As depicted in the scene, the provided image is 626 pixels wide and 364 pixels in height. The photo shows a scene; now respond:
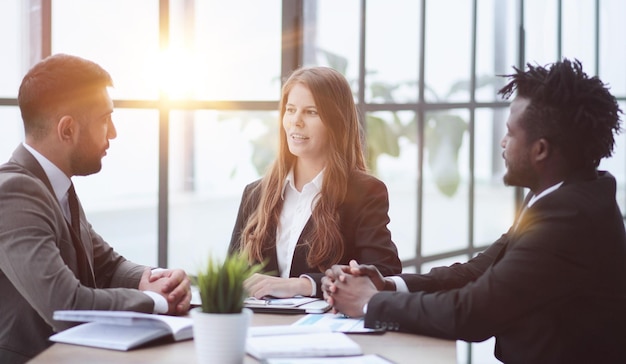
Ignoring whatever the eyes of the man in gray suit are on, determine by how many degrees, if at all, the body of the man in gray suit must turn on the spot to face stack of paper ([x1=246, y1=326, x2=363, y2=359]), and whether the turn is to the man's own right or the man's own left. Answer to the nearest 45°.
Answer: approximately 45° to the man's own right

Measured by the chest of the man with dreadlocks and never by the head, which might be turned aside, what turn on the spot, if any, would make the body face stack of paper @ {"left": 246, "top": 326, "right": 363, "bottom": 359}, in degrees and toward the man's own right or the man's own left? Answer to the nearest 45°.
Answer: approximately 45° to the man's own left

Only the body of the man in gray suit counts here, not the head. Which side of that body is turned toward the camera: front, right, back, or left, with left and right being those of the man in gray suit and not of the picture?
right

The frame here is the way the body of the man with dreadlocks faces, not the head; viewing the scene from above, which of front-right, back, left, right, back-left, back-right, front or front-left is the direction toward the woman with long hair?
front-right

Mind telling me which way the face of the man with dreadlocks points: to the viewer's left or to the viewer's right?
to the viewer's left

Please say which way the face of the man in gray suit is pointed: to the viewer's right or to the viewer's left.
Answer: to the viewer's right

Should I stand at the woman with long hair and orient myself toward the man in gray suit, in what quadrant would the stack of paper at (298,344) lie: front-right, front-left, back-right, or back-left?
front-left

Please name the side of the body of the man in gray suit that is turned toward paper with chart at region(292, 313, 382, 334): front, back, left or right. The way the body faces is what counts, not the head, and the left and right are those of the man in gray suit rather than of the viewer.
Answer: front

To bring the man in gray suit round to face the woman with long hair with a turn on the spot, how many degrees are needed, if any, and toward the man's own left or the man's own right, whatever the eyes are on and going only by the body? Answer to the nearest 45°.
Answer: approximately 45° to the man's own left

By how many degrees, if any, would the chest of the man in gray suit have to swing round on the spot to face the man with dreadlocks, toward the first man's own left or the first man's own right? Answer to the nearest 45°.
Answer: approximately 45° to the first man's own right

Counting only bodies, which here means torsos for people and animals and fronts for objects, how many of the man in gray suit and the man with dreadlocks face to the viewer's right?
1

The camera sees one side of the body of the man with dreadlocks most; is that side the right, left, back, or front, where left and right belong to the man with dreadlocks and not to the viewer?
left

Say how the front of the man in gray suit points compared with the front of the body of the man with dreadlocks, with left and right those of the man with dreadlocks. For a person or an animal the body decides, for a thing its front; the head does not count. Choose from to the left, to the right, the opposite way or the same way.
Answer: the opposite way
